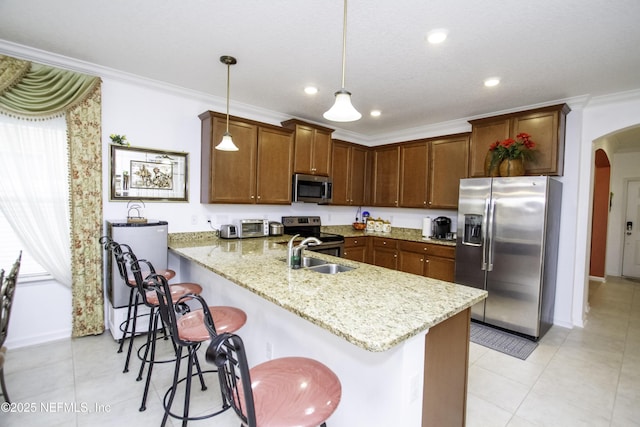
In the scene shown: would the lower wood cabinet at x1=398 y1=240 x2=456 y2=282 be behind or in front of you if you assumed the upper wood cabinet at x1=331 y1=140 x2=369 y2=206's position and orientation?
in front

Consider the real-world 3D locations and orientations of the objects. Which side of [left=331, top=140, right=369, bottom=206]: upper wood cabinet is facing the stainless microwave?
right

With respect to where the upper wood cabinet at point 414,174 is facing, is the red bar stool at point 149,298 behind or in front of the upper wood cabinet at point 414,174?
in front

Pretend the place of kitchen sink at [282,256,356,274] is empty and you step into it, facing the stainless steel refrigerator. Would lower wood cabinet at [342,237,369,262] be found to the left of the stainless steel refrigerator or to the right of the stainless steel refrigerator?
left

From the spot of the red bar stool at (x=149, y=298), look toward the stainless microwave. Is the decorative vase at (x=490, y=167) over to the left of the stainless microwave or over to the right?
right
